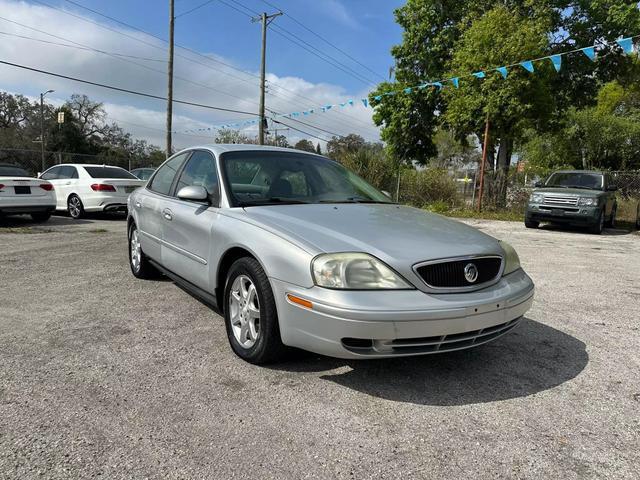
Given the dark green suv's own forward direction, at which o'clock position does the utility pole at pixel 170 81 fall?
The utility pole is roughly at 2 o'clock from the dark green suv.

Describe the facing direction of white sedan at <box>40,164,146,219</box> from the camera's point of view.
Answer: facing away from the viewer and to the left of the viewer

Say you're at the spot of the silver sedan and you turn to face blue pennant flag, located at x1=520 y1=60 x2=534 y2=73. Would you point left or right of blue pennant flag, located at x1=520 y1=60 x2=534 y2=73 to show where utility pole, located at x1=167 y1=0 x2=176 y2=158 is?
left

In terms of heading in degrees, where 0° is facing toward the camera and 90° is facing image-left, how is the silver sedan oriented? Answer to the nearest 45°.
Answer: approximately 315°

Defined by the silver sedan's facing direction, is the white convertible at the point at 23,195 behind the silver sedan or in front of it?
behind

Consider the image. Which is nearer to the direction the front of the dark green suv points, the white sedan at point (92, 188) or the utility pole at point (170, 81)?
the white sedan

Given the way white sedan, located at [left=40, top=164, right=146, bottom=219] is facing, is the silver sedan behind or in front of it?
behind

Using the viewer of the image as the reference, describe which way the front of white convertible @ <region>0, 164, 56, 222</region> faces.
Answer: facing away from the viewer and to the left of the viewer

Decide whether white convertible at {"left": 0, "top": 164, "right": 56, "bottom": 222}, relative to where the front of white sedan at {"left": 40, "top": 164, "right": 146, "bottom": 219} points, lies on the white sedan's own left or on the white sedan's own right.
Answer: on the white sedan's own left

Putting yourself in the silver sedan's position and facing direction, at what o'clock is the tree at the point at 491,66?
The tree is roughly at 8 o'clock from the silver sedan.
